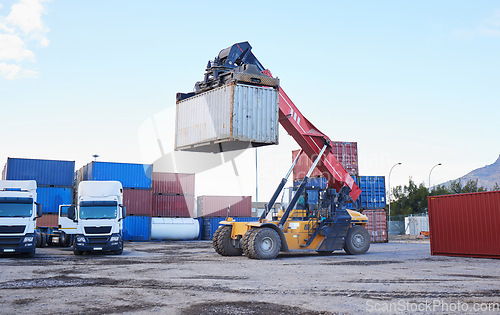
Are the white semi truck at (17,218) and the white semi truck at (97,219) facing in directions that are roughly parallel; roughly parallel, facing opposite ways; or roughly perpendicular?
roughly parallel

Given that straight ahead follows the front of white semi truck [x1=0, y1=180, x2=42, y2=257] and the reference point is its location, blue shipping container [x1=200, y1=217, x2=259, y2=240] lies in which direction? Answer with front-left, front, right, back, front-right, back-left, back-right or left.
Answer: back-left

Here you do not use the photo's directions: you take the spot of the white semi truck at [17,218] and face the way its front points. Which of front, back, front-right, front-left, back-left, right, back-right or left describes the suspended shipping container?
front-left

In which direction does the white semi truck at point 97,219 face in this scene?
toward the camera

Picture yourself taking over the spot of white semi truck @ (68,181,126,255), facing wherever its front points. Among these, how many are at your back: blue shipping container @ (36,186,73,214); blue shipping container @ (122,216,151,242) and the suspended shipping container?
2

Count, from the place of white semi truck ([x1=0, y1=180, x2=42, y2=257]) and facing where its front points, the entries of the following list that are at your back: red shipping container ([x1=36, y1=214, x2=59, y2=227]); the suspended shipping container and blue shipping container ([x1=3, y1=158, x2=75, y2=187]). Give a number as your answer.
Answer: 2

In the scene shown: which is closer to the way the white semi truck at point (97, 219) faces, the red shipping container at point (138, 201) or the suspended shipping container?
the suspended shipping container

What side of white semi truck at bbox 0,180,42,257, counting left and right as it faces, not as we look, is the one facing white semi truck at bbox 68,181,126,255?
left

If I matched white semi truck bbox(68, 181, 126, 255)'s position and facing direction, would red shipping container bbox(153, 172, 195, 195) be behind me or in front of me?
behind

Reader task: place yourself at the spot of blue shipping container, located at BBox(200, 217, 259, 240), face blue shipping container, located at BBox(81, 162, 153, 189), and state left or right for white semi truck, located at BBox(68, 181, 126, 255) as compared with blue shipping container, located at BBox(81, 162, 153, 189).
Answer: left

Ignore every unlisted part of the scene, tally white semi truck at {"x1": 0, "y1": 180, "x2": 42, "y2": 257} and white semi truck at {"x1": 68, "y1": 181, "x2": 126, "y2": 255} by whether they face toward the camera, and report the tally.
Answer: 2
